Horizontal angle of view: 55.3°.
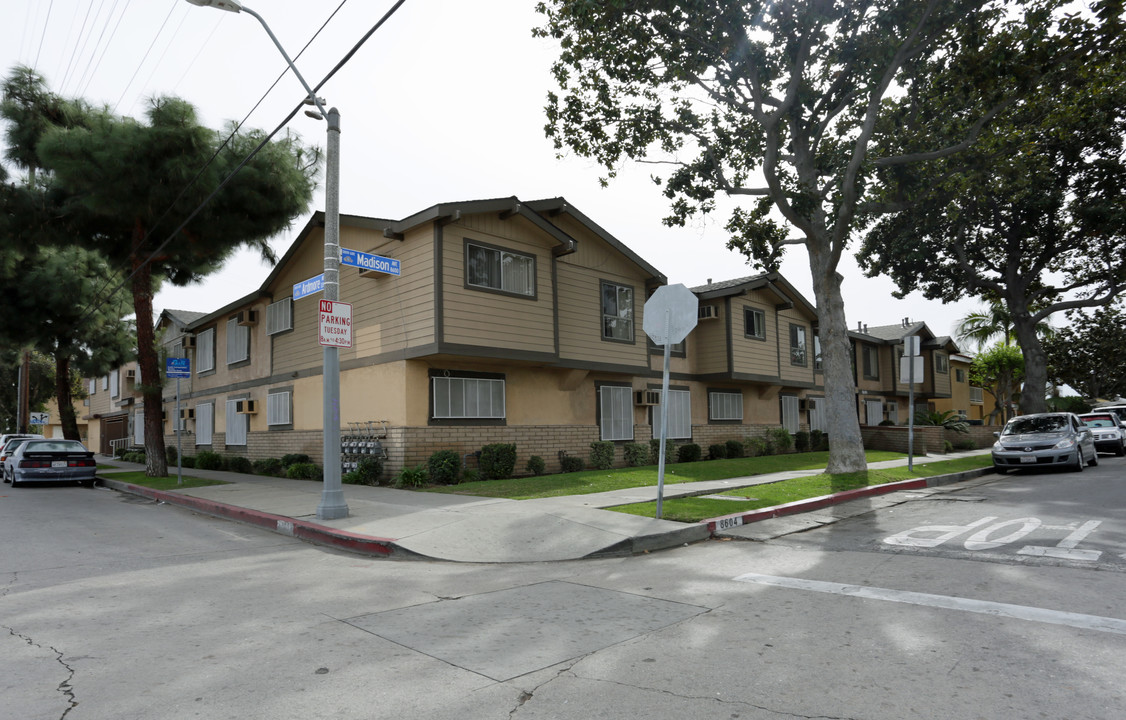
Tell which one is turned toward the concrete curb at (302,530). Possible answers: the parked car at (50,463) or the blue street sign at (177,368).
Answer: the blue street sign

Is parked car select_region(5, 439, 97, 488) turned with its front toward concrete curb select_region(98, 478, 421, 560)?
no

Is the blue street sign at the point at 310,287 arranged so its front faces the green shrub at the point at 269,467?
no

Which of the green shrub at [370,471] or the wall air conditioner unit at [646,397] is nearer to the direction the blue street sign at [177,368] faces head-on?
the green shrub

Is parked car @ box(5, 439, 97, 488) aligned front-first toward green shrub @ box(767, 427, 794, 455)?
no

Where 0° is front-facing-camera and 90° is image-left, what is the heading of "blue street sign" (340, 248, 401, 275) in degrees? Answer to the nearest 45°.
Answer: approximately 315°

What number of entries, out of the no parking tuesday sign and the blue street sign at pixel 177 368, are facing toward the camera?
2

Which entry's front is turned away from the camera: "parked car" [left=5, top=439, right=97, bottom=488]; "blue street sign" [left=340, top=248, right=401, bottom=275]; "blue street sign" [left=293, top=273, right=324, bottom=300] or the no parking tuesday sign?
the parked car

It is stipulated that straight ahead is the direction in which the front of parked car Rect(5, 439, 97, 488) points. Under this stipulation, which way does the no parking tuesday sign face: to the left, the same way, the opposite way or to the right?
the opposite way

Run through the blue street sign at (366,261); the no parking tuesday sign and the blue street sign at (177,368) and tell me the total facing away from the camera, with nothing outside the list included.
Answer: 0

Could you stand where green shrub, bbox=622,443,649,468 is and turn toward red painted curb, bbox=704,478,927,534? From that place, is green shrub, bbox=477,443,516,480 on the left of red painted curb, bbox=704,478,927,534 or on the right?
right

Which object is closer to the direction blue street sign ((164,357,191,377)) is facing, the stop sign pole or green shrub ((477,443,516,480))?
the stop sign pole

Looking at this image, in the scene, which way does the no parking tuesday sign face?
toward the camera

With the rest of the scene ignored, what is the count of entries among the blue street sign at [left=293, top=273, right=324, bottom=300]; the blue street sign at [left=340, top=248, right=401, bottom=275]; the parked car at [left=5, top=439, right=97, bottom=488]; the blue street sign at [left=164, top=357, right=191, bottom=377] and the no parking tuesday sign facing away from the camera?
1

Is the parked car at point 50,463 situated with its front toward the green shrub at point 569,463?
no

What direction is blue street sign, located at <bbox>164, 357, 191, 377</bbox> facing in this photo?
toward the camera

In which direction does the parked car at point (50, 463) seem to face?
away from the camera
